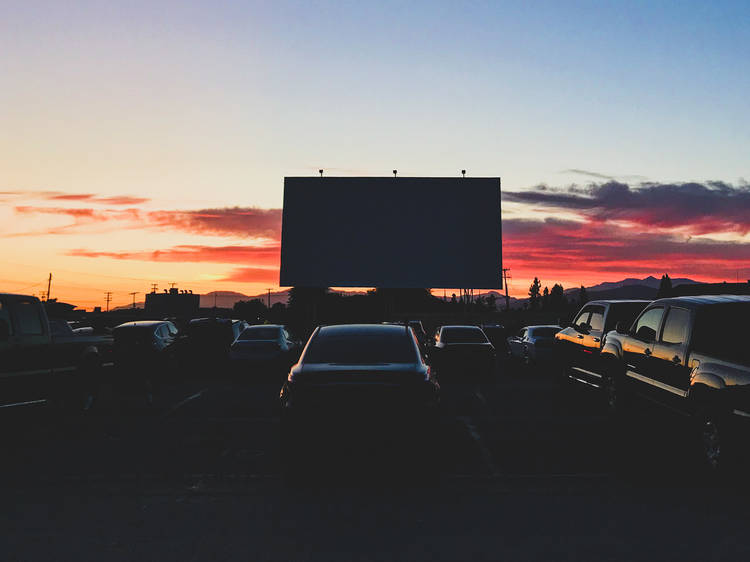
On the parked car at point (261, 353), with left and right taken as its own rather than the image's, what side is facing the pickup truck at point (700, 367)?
back

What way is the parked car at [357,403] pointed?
away from the camera

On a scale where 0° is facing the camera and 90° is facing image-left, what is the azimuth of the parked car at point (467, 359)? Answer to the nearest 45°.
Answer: approximately 180°

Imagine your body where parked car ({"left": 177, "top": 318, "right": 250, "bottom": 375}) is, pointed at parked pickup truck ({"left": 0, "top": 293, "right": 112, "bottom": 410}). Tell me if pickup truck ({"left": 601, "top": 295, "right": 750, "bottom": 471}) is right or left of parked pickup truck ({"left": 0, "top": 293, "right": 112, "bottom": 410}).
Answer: left

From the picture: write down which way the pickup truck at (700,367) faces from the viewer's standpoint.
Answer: facing away from the viewer and to the left of the viewer

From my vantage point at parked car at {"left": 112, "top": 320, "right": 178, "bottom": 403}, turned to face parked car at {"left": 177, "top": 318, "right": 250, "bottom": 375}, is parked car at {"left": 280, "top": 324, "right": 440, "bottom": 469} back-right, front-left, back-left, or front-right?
back-right

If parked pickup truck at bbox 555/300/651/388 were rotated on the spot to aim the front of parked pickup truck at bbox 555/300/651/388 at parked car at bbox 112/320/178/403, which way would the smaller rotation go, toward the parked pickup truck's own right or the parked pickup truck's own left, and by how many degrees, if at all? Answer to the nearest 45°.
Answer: approximately 45° to the parked pickup truck's own left

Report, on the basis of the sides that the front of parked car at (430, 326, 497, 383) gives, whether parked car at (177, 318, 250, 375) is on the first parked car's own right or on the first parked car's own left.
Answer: on the first parked car's own left

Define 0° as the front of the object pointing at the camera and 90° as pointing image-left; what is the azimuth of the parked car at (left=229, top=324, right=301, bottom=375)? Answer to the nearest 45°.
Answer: approximately 225°

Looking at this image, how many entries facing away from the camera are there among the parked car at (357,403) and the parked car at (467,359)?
2

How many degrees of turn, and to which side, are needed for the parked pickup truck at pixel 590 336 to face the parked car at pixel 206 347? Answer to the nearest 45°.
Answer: approximately 45° to its left
